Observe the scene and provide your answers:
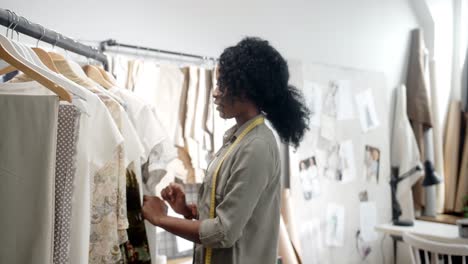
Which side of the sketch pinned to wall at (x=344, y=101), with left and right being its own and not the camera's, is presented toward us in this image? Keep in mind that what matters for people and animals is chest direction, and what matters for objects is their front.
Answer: front

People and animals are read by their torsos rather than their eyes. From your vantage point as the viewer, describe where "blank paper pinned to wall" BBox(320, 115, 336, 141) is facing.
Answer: facing the viewer

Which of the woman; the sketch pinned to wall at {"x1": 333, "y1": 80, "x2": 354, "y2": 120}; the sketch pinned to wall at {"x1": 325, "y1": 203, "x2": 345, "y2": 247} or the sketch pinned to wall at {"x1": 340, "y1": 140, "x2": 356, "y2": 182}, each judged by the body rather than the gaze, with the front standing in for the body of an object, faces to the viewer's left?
the woman

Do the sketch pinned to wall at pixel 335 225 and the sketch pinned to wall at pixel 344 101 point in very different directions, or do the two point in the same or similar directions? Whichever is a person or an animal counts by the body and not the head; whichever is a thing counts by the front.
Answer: same or similar directions

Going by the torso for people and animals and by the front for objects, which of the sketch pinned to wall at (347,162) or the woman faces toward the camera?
the sketch pinned to wall

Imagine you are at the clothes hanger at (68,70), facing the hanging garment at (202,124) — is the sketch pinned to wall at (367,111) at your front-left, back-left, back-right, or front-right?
front-right

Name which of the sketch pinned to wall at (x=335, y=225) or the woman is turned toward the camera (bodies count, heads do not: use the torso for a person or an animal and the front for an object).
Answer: the sketch pinned to wall

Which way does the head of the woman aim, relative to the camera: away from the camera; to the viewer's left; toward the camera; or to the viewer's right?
to the viewer's left

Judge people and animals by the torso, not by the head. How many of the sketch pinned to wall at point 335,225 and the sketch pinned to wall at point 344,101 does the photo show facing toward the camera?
2

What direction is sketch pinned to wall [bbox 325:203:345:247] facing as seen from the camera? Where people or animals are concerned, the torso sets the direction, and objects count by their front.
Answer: toward the camera

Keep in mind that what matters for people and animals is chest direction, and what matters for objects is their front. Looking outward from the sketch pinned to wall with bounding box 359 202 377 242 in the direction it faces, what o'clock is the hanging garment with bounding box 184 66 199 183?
The hanging garment is roughly at 1 o'clock from the sketch pinned to wall.

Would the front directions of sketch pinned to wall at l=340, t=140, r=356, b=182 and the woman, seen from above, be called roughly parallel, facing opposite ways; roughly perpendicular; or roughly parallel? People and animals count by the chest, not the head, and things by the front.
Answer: roughly perpendicular

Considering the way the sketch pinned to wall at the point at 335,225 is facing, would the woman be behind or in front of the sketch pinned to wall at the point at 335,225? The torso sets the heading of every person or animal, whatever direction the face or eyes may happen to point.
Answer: in front

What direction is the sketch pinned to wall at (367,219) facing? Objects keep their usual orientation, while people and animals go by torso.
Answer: toward the camera

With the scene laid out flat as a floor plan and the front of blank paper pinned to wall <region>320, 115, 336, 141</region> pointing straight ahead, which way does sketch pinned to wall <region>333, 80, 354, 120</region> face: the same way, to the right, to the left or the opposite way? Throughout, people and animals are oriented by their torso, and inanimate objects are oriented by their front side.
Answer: the same way
